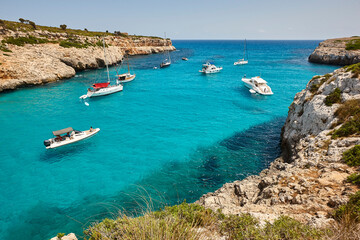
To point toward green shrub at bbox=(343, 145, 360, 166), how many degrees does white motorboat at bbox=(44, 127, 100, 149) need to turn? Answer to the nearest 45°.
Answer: approximately 90° to its right

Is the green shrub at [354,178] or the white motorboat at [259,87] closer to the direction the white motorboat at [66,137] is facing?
the white motorboat

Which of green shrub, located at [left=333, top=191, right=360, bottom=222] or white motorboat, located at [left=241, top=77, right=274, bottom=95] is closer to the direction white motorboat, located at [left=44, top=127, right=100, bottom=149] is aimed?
the white motorboat

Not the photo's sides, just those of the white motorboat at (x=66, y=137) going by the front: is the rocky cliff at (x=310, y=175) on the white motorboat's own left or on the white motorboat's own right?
on the white motorboat's own right

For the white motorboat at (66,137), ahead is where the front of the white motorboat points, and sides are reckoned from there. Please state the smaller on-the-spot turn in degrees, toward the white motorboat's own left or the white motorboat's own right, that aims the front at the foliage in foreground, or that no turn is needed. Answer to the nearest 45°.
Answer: approximately 135° to the white motorboat's own right

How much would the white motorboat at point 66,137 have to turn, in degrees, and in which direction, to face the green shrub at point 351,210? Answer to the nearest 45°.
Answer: approximately 135° to its right

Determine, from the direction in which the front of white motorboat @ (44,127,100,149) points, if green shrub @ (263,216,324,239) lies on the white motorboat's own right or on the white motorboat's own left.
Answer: on the white motorboat's own right

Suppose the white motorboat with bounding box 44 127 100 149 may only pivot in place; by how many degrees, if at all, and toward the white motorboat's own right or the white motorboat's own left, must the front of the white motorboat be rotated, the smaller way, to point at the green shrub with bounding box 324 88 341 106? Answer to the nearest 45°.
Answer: approximately 90° to the white motorboat's own right

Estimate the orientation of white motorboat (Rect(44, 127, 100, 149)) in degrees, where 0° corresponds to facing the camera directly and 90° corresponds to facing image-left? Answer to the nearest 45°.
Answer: approximately 225°

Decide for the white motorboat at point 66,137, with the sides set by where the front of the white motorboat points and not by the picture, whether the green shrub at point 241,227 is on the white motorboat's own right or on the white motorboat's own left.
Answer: on the white motorboat's own right
